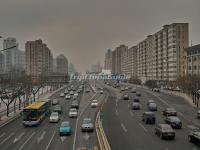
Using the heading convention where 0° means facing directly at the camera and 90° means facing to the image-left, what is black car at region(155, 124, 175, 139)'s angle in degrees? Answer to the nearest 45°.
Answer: approximately 135°
